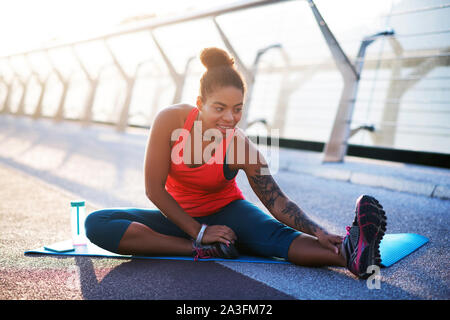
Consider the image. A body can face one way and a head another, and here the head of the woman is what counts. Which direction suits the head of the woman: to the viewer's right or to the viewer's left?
to the viewer's right

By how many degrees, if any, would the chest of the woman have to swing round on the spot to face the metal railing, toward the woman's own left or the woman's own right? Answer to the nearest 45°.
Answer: approximately 135° to the woman's own left

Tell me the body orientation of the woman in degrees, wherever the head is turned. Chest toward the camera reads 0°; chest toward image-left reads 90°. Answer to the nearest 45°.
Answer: approximately 315°
